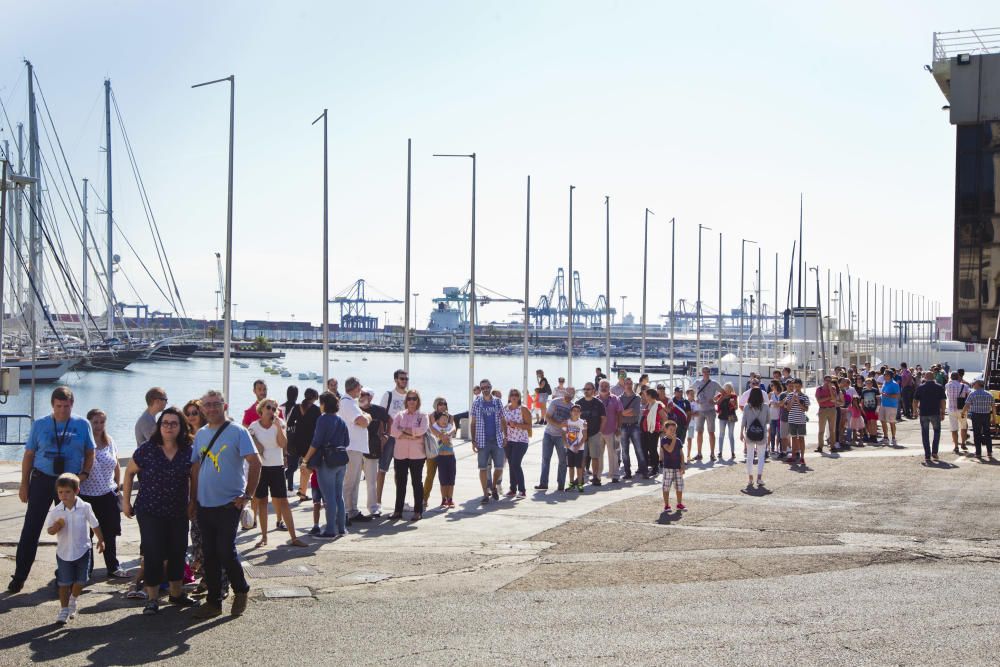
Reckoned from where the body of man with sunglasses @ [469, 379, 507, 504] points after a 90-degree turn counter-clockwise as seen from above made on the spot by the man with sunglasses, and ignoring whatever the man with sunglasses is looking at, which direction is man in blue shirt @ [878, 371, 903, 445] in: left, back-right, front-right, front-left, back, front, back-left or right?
front-left

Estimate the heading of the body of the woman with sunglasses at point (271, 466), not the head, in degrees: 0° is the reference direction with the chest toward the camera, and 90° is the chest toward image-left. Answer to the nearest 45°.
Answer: approximately 0°

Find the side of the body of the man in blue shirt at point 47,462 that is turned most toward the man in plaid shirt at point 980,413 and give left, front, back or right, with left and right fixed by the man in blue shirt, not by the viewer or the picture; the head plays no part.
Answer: left

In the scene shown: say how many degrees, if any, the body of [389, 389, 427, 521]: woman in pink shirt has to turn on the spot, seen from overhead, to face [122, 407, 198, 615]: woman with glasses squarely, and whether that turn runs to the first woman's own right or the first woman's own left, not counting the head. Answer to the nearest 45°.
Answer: approximately 45° to the first woman's own right

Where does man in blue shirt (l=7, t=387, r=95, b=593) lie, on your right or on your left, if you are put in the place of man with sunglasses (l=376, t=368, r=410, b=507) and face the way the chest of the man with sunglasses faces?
on your right

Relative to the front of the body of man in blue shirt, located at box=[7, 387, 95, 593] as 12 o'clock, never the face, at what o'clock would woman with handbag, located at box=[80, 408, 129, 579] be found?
The woman with handbag is roughly at 8 o'clock from the man in blue shirt.

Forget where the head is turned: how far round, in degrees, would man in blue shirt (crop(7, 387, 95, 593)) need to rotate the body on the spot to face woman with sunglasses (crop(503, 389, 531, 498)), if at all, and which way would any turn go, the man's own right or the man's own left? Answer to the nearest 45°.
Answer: approximately 135° to the man's own left

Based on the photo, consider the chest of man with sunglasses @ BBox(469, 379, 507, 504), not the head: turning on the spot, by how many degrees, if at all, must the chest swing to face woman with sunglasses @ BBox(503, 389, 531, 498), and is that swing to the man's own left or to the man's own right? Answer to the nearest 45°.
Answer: approximately 135° to the man's own left

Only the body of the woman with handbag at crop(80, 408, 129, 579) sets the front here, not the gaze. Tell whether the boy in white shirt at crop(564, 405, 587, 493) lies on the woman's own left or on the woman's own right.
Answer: on the woman's own left

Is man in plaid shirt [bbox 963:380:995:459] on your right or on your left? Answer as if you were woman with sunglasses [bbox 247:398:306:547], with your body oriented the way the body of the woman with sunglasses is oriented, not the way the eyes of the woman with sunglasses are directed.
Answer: on your left

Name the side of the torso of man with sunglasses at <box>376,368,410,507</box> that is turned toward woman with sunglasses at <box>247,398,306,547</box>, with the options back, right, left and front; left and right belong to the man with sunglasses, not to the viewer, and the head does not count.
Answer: right

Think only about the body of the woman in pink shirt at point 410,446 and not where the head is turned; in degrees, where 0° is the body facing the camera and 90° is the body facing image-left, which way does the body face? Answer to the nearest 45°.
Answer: approximately 0°

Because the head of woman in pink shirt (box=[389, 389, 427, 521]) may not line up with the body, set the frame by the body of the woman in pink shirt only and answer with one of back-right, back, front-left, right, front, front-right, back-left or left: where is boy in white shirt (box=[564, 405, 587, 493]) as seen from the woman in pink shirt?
back-left
